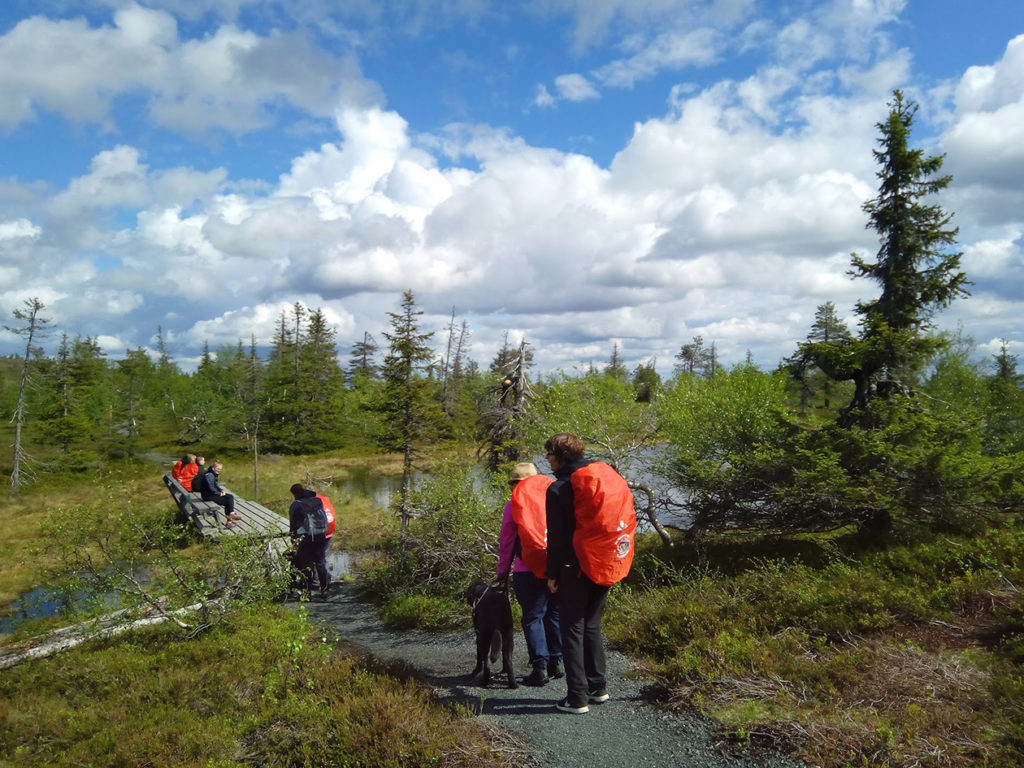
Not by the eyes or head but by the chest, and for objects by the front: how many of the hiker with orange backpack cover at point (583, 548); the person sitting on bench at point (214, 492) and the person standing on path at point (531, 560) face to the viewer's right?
1

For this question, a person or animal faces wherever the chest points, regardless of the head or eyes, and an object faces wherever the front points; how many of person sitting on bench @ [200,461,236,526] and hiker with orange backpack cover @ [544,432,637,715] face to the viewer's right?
1

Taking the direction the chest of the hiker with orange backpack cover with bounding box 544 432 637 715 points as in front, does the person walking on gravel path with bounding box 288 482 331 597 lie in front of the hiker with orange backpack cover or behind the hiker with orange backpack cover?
in front

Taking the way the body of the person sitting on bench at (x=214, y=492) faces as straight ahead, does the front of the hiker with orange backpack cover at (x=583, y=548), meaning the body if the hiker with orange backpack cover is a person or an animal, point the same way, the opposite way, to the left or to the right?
to the left

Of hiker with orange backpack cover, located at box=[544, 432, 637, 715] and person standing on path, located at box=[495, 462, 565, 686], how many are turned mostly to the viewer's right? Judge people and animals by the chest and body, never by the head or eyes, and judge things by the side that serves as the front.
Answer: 0

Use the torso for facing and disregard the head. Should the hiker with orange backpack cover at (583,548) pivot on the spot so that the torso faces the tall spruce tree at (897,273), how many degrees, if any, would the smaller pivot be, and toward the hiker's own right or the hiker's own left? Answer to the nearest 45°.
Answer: approximately 90° to the hiker's own right

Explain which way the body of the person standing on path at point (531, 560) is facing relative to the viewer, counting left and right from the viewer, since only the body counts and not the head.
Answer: facing away from the viewer and to the left of the viewer

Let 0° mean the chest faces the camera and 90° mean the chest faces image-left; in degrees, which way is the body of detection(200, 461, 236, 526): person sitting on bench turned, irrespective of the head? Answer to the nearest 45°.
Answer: approximately 270°

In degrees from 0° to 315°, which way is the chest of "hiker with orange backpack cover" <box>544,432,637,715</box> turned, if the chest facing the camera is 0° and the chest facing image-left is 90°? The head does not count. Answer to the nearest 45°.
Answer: approximately 135°
